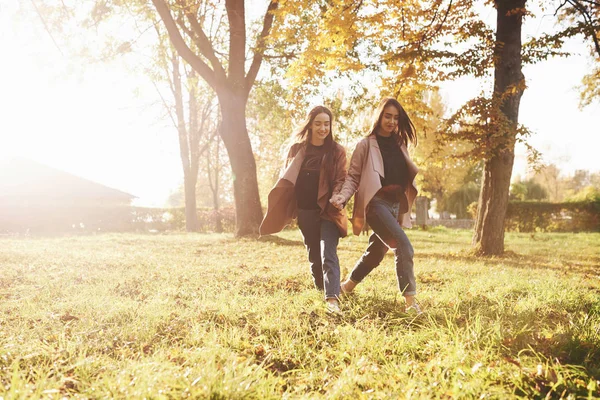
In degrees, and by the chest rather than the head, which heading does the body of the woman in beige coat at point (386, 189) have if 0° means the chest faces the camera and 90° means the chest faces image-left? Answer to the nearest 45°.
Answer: approximately 315°

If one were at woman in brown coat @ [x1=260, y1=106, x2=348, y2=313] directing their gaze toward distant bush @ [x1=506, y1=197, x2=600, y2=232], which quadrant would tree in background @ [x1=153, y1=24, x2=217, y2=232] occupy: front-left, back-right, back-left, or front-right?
front-left

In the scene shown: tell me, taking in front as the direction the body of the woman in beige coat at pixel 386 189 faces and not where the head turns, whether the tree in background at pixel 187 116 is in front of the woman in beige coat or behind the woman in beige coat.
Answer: behind

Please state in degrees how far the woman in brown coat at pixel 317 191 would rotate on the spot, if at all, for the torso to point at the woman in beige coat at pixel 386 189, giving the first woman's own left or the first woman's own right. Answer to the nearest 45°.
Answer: approximately 90° to the first woman's own left

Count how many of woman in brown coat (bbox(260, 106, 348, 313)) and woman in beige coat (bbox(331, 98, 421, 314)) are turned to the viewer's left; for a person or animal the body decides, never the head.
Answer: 0

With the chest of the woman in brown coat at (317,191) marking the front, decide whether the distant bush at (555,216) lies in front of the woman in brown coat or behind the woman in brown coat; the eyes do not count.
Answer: behind

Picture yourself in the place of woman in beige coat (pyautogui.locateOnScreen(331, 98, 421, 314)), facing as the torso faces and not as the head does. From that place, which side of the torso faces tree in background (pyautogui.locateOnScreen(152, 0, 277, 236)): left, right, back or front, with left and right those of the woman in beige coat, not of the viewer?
back

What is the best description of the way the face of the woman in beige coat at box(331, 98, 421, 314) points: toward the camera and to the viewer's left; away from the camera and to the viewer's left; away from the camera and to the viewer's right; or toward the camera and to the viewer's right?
toward the camera and to the viewer's left

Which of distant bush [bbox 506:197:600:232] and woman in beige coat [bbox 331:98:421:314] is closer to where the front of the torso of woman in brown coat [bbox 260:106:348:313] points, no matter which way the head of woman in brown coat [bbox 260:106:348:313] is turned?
the woman in beige coat

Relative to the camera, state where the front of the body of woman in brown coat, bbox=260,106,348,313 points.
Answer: toward the camera

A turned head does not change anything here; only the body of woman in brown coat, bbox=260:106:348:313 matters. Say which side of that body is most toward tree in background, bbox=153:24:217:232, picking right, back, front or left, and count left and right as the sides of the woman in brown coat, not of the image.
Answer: back

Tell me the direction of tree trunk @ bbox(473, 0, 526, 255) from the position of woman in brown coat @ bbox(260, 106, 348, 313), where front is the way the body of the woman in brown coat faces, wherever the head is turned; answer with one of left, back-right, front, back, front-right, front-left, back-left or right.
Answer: back-left

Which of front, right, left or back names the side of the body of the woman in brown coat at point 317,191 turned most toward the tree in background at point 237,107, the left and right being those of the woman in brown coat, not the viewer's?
back
